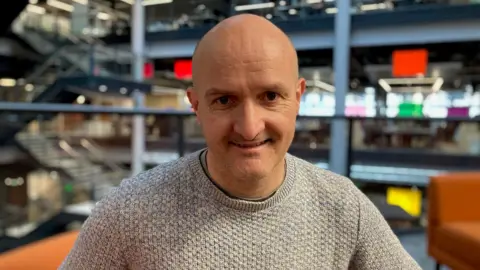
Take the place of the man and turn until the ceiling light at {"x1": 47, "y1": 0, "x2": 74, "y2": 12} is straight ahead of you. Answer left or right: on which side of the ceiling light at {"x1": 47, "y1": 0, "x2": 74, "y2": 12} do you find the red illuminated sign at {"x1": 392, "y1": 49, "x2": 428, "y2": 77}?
right

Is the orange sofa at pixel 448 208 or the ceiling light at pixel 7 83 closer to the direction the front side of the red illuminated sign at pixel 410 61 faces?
the orange sofa

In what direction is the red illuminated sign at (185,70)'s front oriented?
toward the camera

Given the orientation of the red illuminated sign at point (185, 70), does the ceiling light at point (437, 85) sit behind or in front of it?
behind

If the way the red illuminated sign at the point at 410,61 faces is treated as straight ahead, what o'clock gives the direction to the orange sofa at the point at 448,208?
The orange sofa is roughly at 12 o'clock from the red illuminated sign.

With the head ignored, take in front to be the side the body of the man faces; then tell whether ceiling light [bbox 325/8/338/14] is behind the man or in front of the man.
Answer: behind

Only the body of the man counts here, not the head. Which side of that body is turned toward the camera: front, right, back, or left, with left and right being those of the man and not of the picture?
front

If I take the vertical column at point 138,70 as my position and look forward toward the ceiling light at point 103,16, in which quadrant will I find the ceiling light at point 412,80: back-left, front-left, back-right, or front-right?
back-right

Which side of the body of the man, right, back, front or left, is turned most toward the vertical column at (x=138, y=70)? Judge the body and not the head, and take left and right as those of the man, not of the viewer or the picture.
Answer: back

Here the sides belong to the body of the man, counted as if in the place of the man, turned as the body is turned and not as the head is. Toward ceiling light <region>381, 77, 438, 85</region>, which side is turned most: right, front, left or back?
back

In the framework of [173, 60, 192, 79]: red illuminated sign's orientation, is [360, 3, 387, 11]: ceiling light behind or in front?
behind

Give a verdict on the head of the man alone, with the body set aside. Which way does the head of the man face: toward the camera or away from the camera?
toward the camera
